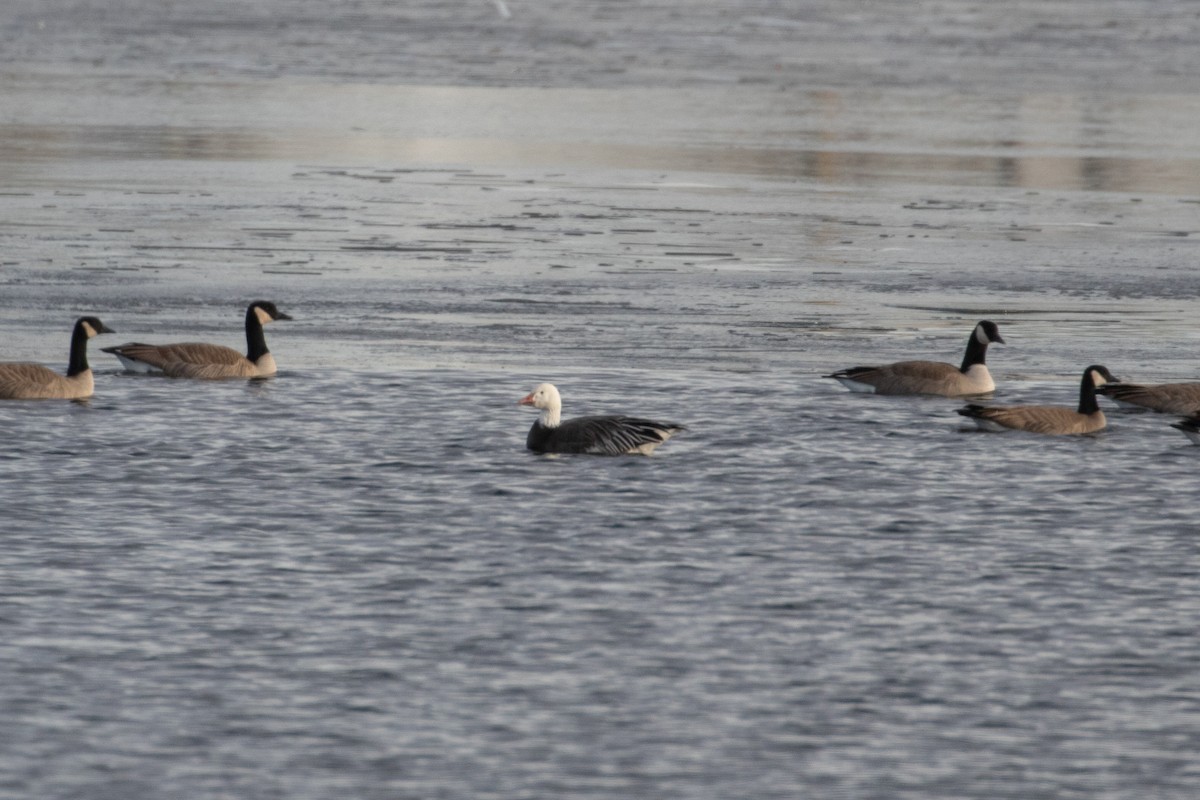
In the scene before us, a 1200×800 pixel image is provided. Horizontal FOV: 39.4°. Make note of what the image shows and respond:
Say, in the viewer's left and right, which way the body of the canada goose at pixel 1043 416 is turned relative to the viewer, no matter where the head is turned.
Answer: facing to the right of the viewer

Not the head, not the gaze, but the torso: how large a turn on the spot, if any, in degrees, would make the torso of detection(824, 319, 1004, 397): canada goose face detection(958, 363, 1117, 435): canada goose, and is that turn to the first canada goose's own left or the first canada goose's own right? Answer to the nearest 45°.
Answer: approximately 45° to the first canada goose's own right

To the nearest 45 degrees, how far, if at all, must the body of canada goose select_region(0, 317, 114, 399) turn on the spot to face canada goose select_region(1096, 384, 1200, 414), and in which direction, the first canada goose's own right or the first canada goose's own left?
0° — it already faces it

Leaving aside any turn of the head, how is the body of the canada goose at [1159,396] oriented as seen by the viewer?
to the viewer's right

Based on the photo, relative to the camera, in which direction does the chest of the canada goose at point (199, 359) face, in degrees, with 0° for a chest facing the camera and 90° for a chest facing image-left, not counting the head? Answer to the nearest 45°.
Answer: approximately 270°

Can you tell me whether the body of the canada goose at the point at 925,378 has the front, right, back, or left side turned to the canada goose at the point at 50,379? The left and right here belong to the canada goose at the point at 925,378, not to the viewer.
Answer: back

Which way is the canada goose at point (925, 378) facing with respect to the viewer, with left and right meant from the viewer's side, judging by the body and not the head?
facing to the right of the viewer

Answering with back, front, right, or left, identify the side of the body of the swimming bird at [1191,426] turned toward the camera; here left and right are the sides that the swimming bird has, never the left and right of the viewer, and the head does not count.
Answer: right

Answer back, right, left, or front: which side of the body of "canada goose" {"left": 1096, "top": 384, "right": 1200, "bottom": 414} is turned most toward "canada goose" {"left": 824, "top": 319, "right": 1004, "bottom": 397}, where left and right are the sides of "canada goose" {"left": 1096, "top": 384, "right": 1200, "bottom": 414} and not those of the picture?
back

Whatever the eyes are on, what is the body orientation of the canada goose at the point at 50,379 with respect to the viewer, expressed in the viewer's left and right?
facing to the right of the viewer

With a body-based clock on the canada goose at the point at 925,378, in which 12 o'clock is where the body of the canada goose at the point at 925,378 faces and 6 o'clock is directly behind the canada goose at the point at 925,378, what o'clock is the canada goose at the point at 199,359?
the canada goose at the point at 199,359 is roughly at 6 o'clock from the canada goose at the point at 925,378.

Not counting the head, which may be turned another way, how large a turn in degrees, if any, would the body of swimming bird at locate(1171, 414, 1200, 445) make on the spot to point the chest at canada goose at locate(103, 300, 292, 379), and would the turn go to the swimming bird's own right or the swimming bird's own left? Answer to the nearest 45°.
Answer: approximately 180°
